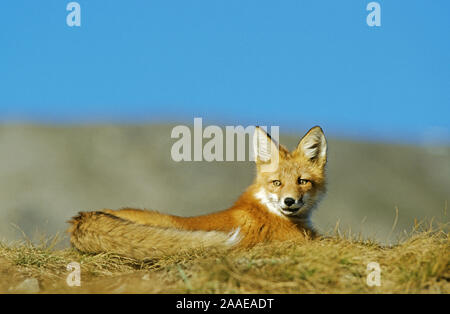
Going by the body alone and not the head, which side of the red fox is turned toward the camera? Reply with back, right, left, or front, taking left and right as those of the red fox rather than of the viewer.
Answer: right
